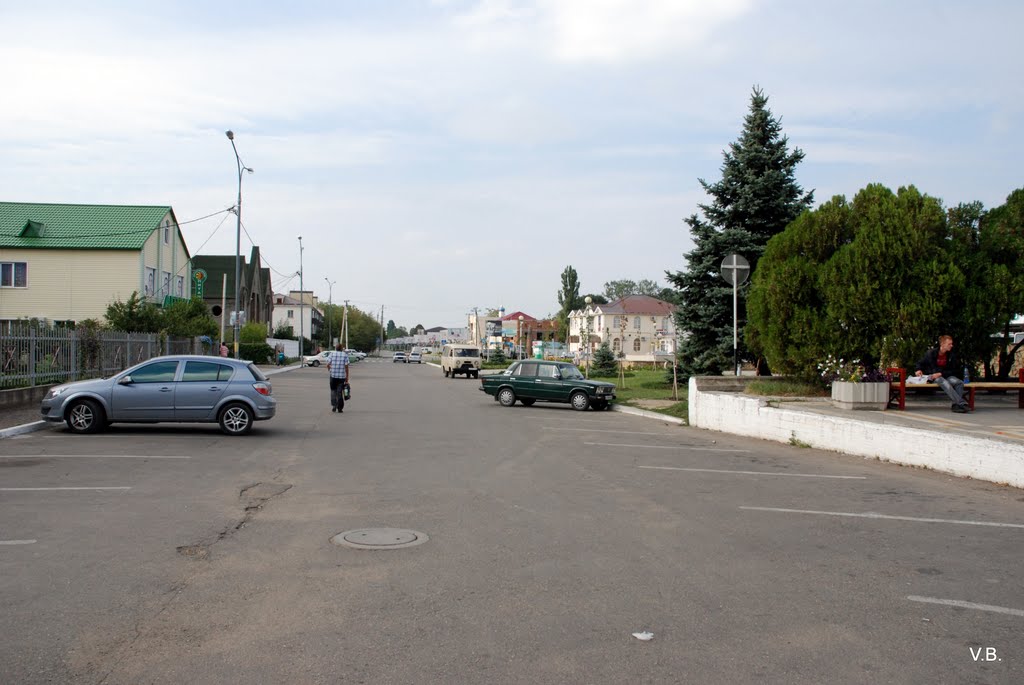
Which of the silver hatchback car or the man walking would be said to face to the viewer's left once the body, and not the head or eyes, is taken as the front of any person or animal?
the silver hatchback car

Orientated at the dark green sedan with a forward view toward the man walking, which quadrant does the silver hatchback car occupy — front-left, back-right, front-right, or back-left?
front-left

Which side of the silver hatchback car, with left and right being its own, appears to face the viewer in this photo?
left

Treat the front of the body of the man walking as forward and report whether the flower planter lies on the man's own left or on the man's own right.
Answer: on the man's own right

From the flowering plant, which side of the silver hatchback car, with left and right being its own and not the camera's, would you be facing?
back

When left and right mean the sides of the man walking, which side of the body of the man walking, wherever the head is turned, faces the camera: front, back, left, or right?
back

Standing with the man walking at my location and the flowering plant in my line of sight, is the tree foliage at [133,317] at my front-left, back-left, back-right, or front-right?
back-left

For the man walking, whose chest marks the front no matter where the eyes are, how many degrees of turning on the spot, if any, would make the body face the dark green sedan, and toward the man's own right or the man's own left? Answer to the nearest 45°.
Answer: approximately 90° to the man's own right

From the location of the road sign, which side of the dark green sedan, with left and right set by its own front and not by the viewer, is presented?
front

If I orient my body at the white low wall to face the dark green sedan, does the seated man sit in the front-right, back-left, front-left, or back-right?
front-right

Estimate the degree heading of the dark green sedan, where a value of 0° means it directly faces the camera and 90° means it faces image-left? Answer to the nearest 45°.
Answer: approximately 315°

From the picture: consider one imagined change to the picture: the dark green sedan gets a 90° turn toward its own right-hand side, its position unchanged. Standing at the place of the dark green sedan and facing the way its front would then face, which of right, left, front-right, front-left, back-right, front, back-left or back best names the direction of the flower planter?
left

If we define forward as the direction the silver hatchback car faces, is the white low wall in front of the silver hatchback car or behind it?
behind

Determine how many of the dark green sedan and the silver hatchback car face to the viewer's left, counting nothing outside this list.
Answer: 1

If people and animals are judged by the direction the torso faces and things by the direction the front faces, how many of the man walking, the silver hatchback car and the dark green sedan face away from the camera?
1

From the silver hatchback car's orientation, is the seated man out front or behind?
behind
